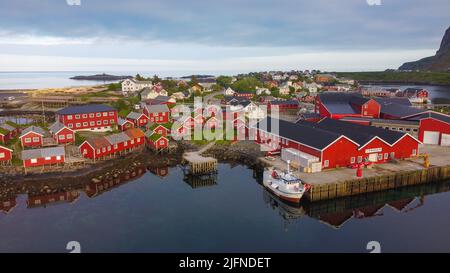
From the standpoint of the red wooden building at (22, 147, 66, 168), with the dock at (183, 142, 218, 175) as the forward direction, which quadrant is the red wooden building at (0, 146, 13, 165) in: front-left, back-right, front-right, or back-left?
back-left

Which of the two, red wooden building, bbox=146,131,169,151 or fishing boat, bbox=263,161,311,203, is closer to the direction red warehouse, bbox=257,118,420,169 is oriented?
the fishing boat

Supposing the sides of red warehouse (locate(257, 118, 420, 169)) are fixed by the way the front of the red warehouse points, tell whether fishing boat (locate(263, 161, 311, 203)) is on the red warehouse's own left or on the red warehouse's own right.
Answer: on the red warehouse's own right

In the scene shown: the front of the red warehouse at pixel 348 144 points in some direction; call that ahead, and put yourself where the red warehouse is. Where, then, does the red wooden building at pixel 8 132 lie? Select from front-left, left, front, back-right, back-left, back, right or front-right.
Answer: back-right
